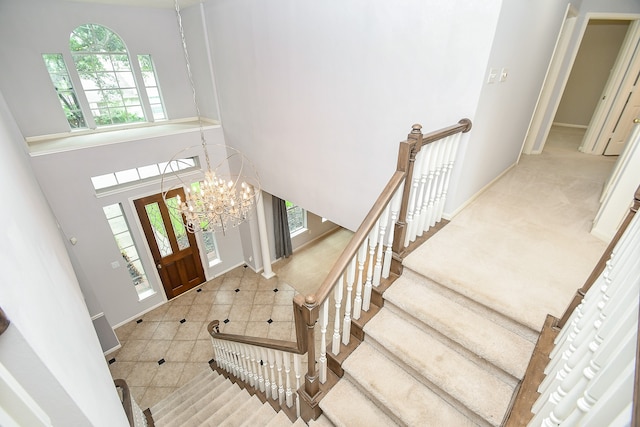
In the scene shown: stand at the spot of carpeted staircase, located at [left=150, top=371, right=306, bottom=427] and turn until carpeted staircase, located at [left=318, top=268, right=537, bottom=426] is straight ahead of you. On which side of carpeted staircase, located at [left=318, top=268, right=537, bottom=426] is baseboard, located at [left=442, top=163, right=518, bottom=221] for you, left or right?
left

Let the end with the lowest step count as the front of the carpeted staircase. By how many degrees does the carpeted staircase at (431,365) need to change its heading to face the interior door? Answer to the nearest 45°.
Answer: approximately 135° to its right

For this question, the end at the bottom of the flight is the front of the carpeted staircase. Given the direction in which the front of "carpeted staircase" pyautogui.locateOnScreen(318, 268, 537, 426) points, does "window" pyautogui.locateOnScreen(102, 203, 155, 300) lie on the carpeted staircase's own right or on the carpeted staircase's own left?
on the carpeted staircase's own right

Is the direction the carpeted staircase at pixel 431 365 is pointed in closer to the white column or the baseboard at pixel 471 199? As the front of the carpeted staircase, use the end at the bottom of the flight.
the white column

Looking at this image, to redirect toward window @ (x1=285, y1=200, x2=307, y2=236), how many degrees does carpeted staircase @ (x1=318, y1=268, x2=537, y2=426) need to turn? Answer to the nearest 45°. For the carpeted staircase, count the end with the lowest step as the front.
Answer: approximately 90° to its right

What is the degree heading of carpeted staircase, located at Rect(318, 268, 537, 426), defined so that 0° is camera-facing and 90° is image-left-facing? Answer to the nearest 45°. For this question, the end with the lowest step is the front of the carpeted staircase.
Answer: approximately 45°

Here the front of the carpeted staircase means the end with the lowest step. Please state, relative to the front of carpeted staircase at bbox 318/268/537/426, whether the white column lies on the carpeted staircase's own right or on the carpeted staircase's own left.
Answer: on the carpeted staircase's own right

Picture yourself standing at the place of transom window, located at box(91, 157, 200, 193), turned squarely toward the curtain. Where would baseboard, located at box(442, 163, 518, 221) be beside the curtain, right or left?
right

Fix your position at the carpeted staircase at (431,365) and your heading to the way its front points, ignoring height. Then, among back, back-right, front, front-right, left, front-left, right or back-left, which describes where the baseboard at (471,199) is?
back-right

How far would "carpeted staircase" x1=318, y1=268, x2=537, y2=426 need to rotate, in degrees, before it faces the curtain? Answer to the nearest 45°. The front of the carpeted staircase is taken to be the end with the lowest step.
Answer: approximately 90° to its right
